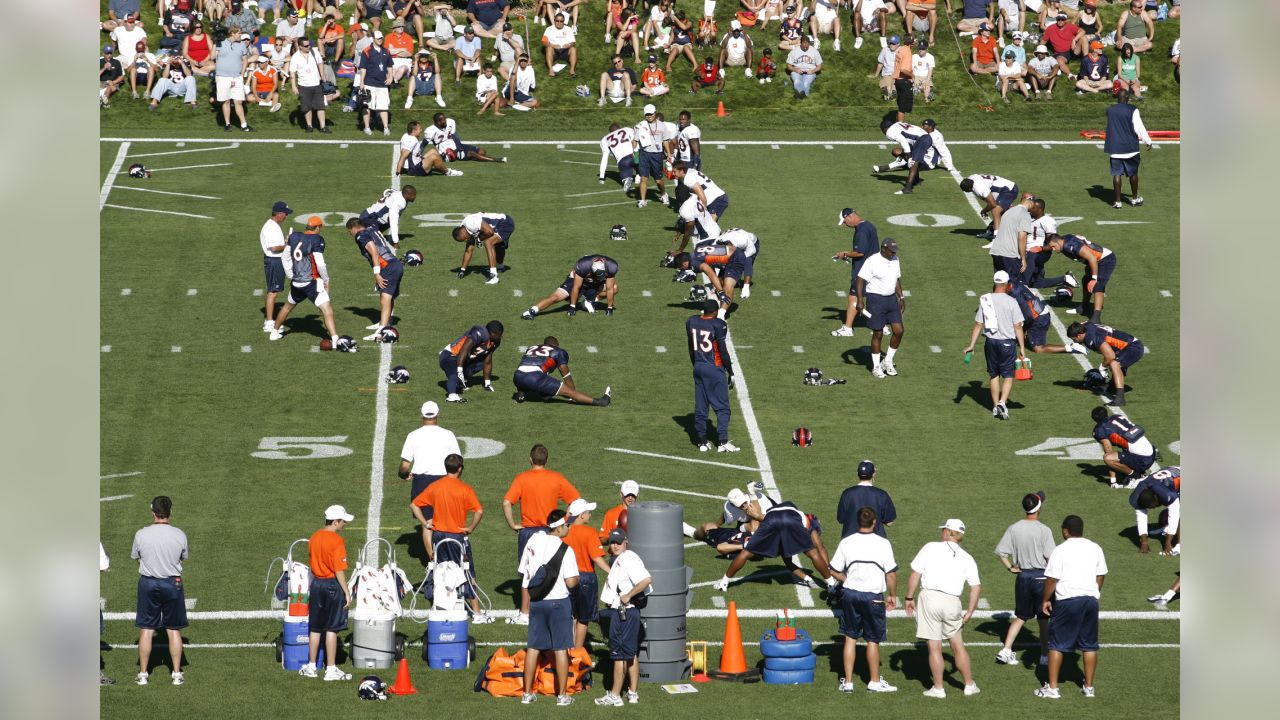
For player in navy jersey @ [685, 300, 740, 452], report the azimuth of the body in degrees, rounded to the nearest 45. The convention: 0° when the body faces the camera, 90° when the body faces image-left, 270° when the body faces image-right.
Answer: approximately 225°

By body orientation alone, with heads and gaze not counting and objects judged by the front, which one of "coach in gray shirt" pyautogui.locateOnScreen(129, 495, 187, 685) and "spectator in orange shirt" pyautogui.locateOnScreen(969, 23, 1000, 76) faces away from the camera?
the coach in gray shirt

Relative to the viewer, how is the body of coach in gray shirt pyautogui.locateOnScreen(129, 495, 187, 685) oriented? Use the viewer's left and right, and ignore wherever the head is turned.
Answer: facing away from the viewer

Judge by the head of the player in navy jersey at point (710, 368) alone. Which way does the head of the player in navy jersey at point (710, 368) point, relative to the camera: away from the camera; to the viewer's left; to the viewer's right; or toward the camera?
away from the camera

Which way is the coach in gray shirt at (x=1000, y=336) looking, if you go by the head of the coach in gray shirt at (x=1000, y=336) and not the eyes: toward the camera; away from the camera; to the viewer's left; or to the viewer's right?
away from the camera

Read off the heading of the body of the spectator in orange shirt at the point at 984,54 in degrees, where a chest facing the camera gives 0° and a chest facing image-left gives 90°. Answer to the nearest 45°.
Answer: approximately 0°

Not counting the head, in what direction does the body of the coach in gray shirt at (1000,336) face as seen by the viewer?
away from the camera

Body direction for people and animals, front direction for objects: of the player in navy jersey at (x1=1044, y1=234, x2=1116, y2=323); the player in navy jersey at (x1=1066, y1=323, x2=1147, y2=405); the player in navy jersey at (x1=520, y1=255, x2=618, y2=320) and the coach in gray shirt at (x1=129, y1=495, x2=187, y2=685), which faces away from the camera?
the coach in gray shirt

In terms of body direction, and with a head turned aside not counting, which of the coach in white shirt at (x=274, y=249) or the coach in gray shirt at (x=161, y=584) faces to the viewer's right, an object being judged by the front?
the coach in white shirt

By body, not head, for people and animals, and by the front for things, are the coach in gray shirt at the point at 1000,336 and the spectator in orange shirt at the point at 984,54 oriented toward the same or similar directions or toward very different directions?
very different directions

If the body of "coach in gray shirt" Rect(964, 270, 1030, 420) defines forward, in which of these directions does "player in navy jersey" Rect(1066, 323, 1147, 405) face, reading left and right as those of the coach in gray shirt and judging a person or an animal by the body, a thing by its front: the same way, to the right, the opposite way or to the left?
to the left
